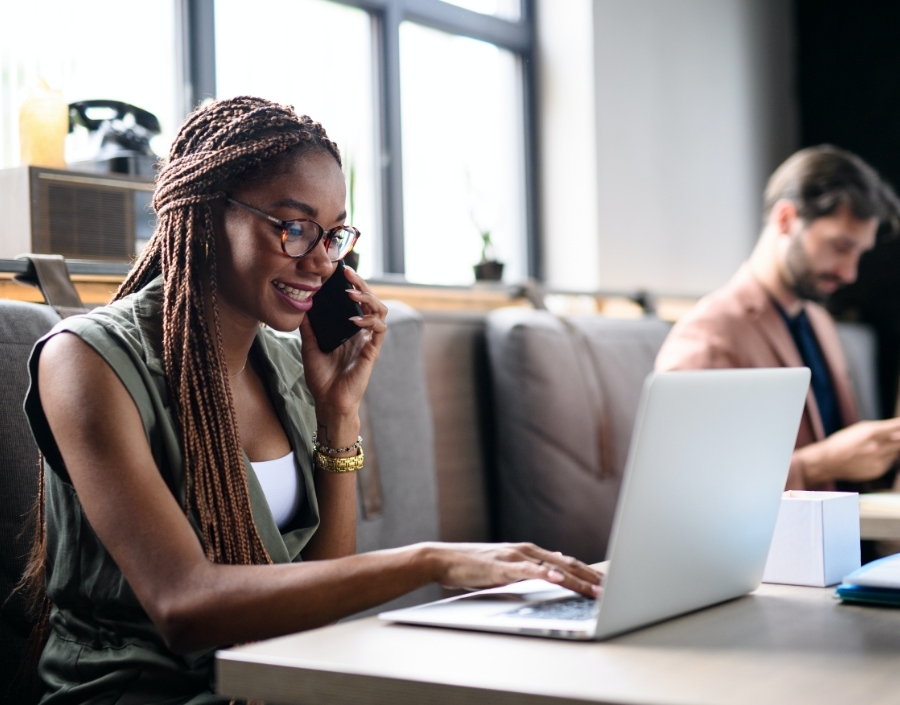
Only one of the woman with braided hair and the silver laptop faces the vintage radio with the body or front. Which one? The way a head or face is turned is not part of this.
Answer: the silver laptop

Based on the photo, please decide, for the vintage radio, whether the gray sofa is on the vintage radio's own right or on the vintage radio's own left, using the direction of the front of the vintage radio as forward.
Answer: on the vintage radio's own left

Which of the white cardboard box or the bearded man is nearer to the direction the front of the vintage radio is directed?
the white cardboard box

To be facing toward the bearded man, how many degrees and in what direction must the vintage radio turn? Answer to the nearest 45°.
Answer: approximately 45° to its left

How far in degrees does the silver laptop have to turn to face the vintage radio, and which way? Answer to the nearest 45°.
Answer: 0° — it already faces it

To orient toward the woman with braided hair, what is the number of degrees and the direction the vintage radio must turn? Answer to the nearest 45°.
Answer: approximately 45° to its right

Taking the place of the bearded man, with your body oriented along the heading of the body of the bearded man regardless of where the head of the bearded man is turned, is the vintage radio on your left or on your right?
on your right

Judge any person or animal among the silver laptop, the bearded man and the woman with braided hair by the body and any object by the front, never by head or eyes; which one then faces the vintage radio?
the silver laptop

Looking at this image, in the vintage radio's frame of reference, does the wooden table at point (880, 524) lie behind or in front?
in front

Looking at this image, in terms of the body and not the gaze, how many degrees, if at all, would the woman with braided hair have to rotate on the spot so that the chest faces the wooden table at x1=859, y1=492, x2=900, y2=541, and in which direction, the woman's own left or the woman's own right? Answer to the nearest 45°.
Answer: approximately 45° to the woman's own left

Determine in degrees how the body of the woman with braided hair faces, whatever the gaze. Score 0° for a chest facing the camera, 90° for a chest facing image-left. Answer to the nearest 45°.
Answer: approximately 315°

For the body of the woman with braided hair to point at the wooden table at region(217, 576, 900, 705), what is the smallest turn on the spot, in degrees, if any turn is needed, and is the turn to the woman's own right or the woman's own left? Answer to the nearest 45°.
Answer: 0° — they already face it
